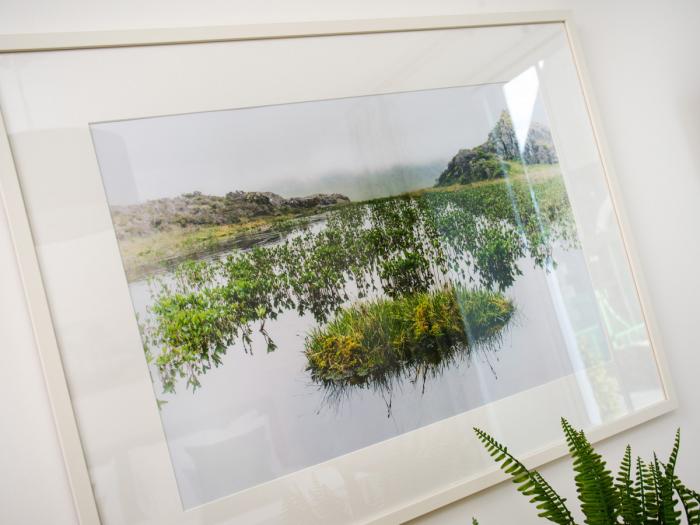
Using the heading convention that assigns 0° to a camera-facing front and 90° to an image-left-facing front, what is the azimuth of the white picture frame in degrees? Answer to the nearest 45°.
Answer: approximately 315°
